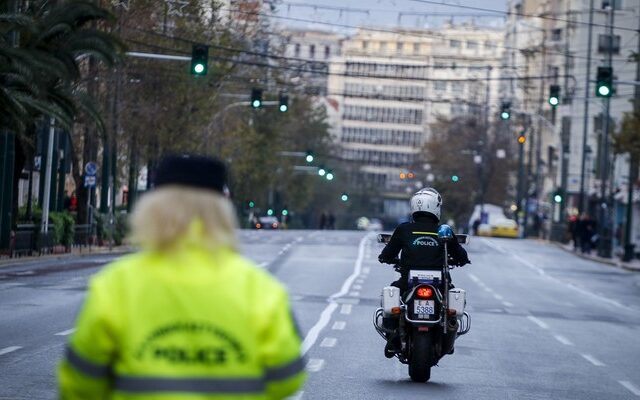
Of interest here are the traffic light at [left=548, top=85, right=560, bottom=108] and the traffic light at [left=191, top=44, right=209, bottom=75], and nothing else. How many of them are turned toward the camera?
2

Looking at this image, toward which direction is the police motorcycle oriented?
away from the camera

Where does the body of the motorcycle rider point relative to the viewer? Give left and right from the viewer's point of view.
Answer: facing away from the viewer

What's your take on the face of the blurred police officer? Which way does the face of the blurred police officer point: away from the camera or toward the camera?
away from the camera

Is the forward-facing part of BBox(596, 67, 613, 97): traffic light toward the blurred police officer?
yes

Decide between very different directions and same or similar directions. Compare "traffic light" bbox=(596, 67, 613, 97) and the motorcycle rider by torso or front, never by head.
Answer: very different directions

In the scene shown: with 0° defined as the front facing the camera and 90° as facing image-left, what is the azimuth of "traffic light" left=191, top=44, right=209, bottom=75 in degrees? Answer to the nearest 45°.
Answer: approximately 0°

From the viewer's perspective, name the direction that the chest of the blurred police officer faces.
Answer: away from the camera

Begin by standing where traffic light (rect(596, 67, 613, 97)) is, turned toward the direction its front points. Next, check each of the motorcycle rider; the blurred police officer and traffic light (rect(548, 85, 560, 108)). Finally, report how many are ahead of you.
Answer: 2

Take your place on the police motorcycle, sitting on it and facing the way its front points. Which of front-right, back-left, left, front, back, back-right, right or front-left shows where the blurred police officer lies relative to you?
back

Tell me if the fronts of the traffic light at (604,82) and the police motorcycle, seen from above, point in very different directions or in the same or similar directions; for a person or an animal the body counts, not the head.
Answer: very different directions
